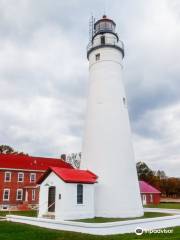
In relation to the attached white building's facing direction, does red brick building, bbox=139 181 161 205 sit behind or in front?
behind

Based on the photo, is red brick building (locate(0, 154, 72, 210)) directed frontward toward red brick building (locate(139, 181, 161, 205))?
no

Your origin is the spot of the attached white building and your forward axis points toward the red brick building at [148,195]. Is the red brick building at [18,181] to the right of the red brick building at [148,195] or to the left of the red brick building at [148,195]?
left

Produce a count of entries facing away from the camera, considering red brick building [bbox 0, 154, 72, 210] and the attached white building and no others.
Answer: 0

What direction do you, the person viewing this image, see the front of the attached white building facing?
facing the viewer and to the left of the viewer

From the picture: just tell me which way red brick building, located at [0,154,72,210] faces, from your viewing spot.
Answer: facing the viewer

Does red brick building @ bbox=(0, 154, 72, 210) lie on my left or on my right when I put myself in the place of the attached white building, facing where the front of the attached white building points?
on my right

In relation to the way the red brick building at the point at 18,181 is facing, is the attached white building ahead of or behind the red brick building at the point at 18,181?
ahead
